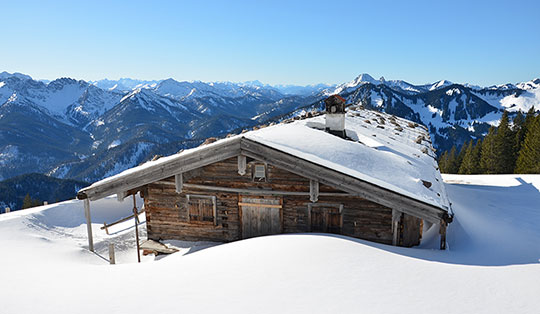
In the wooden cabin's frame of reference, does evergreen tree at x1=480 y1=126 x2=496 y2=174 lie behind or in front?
behind

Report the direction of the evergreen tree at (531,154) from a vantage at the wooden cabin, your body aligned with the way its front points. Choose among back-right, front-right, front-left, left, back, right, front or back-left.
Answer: back-left

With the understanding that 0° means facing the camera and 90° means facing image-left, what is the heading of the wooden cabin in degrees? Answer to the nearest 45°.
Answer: approximately 0°

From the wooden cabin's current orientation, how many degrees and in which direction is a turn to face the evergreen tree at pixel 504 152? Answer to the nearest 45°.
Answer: approximately 135° to its left
